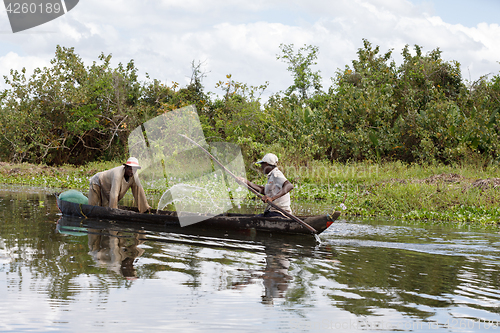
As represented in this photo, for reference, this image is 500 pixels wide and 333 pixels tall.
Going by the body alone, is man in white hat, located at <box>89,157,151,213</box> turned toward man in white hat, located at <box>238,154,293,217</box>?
yes

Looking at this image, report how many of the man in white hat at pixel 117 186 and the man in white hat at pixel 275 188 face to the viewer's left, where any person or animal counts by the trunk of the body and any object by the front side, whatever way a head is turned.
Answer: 1

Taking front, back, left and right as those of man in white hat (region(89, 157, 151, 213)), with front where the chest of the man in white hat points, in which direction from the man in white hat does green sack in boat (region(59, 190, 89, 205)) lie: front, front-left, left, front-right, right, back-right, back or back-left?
back

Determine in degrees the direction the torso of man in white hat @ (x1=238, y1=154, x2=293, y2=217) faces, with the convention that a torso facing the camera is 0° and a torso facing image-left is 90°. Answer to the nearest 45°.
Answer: approximately 90°

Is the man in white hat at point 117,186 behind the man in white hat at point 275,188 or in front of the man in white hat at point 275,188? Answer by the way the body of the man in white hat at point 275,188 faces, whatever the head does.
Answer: in front

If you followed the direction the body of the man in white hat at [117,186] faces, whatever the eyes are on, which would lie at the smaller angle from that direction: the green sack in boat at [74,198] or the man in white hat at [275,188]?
the man in white hat

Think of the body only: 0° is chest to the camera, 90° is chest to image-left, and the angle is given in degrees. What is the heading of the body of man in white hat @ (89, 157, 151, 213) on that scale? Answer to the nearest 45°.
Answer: approximately 315°

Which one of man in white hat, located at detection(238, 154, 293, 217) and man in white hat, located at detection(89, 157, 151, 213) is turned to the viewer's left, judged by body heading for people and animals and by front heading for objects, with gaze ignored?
man in white hat, located at detection(238, 154, 293, 217)

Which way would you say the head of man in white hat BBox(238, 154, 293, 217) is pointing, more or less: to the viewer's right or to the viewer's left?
to the viewer's left
